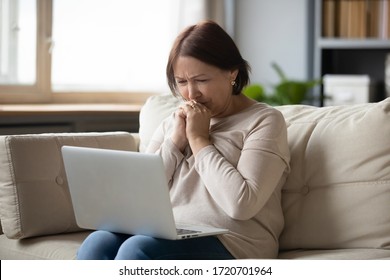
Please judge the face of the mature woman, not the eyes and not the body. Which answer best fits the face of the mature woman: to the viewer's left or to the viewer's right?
to the viewer's left

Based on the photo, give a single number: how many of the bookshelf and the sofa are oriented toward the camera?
2

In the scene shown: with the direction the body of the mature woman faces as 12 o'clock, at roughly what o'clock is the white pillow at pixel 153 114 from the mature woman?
The white pillow is roughly at 4 o'clock from the mature woman.

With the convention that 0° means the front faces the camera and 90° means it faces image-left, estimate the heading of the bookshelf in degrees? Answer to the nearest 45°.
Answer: approximately 0°

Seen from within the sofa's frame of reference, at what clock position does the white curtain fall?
The white curtain is roughly at 6 o'clock from the sofa.

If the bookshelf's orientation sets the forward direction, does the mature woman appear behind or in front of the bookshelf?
in front

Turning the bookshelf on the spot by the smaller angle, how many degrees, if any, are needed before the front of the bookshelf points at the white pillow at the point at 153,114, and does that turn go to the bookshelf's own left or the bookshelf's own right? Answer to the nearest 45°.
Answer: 0° — it already faces it

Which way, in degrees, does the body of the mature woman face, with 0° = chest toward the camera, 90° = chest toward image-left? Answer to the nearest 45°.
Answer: approximately 45°
